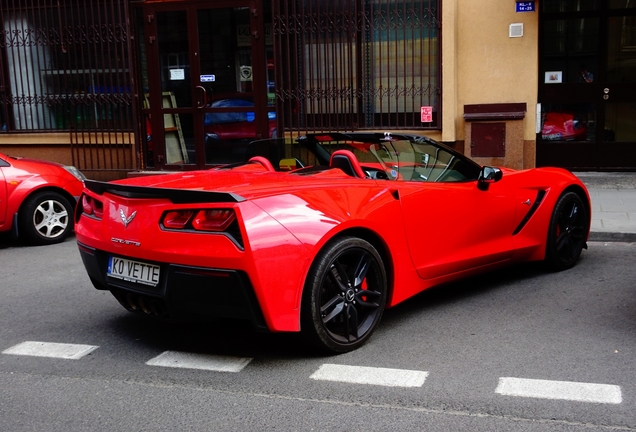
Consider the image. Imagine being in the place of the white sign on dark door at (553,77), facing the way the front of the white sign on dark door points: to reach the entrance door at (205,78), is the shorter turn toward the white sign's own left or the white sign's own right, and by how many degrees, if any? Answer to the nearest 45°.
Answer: approximately 90° to the white sign's own right

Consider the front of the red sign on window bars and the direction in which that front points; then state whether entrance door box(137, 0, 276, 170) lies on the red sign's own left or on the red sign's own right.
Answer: on the red sign's own right

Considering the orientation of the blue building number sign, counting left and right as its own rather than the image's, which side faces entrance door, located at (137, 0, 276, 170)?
right

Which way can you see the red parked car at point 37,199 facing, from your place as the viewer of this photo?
facing to the right of the viewer

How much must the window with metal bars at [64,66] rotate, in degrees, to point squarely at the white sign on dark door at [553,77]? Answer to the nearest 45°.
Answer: approximately 45° to its left

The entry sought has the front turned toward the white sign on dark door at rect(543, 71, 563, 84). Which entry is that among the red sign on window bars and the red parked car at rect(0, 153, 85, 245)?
the red parked car

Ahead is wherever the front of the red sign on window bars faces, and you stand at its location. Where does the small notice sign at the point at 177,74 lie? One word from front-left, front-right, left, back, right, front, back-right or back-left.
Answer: right

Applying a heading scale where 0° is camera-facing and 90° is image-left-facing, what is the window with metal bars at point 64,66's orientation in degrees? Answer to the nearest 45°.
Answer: approximately 0°

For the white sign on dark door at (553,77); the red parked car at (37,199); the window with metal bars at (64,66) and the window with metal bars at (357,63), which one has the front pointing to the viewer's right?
the red parked car
